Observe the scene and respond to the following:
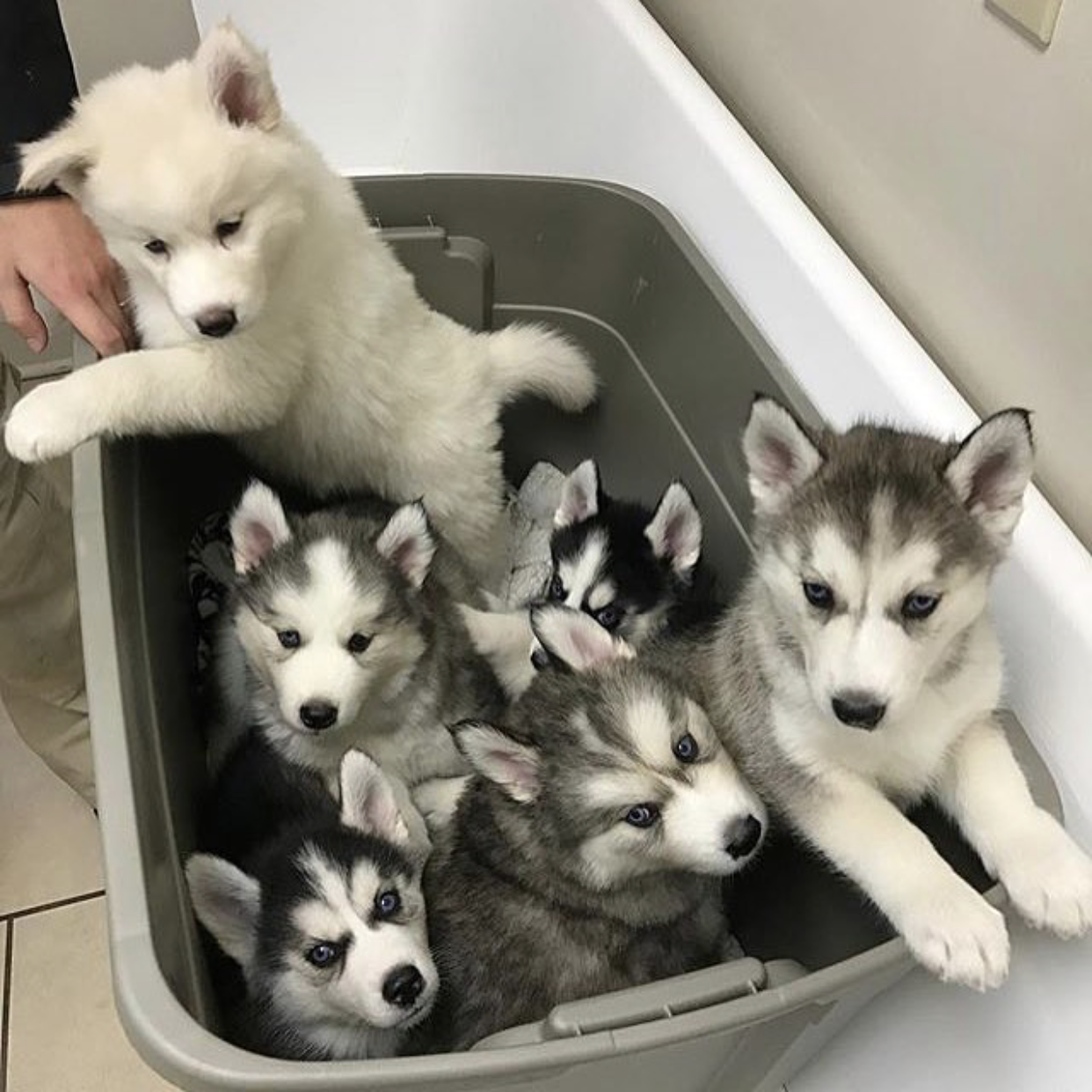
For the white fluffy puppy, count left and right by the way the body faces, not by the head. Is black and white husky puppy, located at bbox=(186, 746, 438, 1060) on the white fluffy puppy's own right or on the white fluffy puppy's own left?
on the white fluffy puppy's own left

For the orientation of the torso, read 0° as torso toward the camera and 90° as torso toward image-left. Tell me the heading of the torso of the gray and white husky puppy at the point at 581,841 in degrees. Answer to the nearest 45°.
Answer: approximately 315°

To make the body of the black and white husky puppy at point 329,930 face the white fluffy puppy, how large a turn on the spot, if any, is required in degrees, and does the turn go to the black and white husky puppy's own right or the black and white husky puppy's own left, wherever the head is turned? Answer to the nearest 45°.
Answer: approximately 135° to the black and white husky puppy's own left

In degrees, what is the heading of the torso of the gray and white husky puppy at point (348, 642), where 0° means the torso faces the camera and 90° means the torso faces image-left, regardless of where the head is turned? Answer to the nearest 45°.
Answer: approximately 0°
